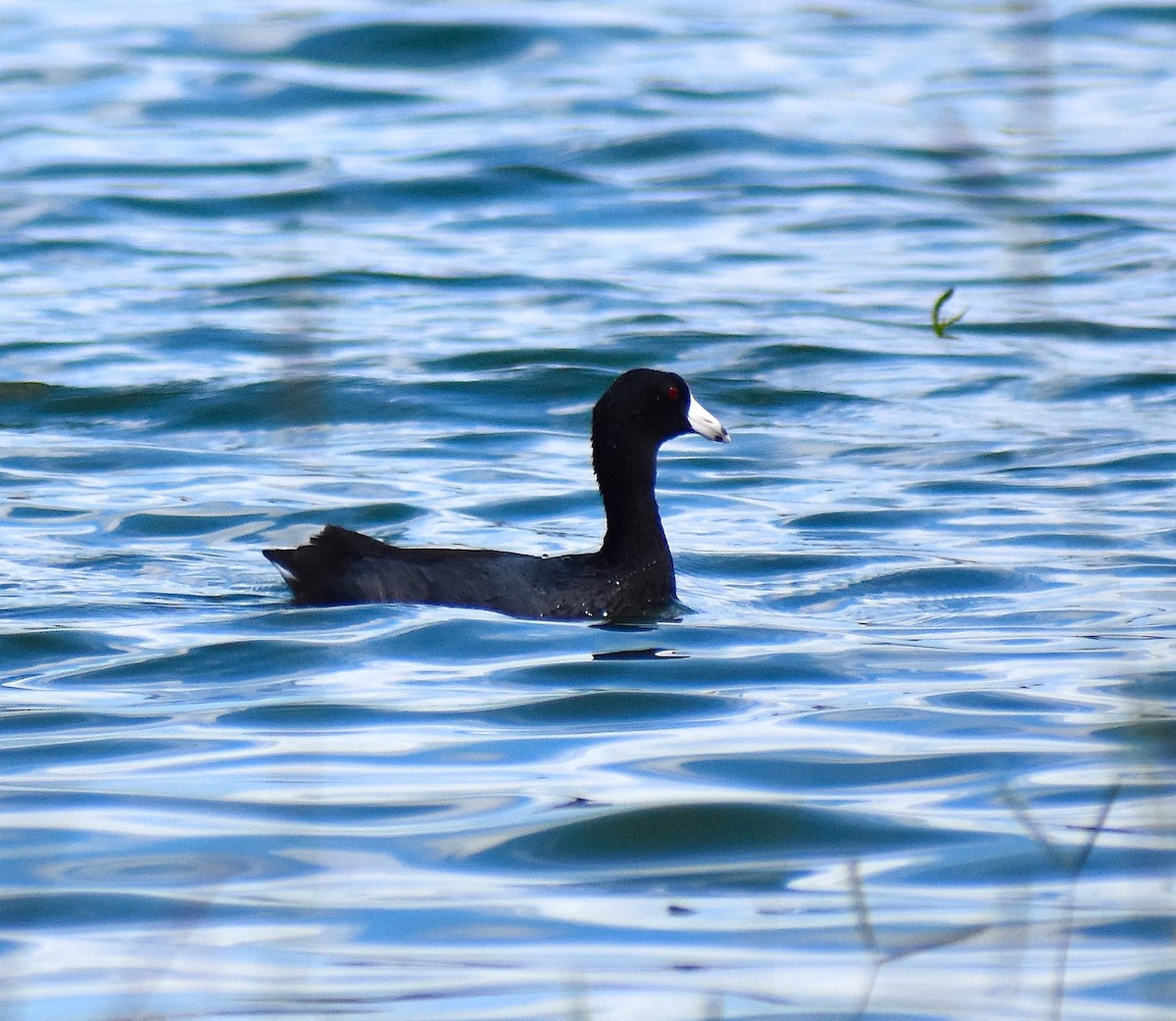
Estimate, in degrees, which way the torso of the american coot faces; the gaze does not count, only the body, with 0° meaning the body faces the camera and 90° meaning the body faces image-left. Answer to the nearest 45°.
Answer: approximately 270°
